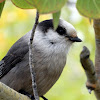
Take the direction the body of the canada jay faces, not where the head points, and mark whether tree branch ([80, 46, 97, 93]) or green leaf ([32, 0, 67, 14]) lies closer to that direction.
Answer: the tree branch

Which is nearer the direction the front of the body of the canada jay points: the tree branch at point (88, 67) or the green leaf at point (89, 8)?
the tree branch

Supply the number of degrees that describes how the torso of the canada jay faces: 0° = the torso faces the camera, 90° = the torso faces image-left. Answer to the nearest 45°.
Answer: approximately 270°
